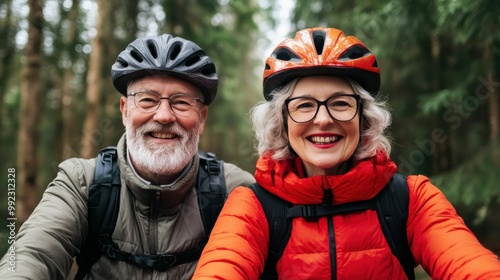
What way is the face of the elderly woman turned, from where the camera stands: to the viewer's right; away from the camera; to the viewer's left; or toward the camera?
toward the camera

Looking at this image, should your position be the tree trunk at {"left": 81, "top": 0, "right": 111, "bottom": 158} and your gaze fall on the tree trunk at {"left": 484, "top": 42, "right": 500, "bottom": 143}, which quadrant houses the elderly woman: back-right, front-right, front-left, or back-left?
front-right

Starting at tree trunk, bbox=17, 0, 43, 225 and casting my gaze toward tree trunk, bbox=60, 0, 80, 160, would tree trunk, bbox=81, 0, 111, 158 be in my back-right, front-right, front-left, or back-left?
front-right

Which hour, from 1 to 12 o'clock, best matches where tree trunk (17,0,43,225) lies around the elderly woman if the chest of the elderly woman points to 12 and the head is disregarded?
The tree trunk is roughly at 4 o'clock from the elderly woman.

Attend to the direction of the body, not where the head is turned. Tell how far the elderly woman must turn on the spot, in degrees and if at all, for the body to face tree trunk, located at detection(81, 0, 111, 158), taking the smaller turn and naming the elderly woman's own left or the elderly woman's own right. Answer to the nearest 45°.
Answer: approximately 135° to the elderly woman's own right

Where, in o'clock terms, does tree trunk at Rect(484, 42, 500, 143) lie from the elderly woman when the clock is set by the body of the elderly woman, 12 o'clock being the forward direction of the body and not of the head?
The tree trunk is roughly at 7 o'clock from the elderly woman.

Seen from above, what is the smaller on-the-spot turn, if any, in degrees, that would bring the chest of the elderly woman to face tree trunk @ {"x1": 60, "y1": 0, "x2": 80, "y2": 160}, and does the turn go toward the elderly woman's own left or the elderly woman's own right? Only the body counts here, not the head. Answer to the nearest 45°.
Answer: approximately 135° to the elderly woman's own right

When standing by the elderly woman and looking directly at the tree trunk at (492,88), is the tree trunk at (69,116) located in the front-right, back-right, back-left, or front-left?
front-left

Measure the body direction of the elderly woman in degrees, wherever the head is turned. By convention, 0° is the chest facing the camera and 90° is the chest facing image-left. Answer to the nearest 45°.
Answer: approximately 0°
